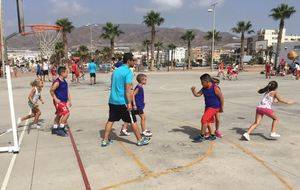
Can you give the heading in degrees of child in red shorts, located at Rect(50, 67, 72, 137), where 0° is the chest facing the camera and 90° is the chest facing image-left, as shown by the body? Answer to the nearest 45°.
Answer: approximately 315°

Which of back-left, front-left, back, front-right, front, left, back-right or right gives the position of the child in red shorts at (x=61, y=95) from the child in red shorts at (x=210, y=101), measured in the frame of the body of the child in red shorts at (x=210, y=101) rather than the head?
front-right

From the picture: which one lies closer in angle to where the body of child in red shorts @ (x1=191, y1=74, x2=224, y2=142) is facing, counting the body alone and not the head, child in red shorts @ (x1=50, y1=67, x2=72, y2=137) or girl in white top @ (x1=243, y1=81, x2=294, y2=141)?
the child in red shorts

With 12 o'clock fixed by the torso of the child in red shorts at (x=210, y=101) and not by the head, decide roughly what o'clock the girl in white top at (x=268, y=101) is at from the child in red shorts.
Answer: The girl in white top is roughly at 7 o'clock from the child in red shorts.

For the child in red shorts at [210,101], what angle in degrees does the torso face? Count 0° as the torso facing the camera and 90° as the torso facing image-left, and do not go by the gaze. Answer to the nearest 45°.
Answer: approximately 45°
